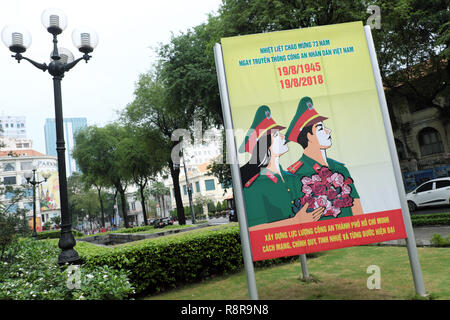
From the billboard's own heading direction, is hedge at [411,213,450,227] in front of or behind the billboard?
behind

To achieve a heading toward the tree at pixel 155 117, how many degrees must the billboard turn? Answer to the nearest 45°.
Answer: approximately 135° to its right

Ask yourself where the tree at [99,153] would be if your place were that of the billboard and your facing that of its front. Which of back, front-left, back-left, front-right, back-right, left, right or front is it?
back-right

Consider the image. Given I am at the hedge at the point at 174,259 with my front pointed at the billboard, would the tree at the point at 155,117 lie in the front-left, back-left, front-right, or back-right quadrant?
back-left

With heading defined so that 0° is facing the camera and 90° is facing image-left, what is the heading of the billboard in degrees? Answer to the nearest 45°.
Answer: approximately 0°

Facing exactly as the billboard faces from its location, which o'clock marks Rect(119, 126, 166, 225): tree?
The tree is roughly at 5 o'clock from the billboard.

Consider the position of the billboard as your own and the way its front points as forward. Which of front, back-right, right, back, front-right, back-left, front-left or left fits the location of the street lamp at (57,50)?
right
